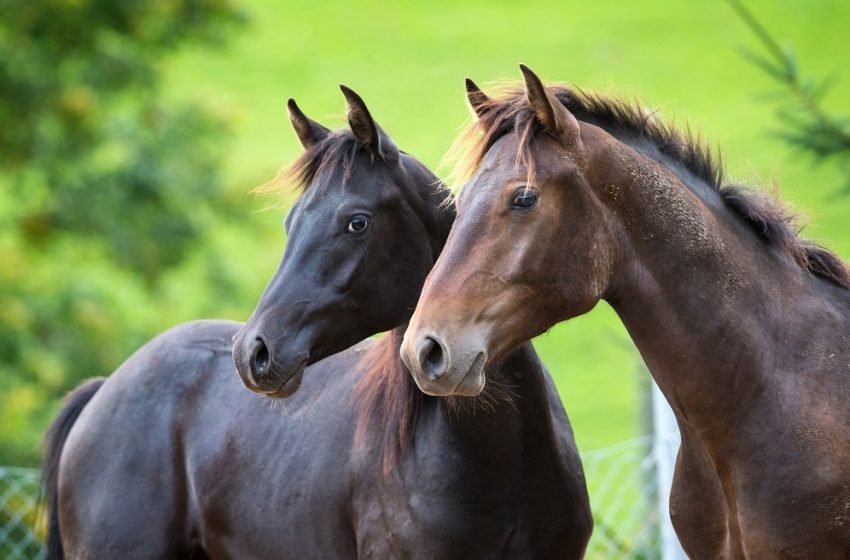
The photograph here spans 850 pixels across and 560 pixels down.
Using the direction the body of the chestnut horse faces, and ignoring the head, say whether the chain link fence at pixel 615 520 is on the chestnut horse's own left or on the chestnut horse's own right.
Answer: on the chestnut horse's own right

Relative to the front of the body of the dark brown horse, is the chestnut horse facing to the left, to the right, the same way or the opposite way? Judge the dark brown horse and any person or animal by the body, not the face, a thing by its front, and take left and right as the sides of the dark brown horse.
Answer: to the right

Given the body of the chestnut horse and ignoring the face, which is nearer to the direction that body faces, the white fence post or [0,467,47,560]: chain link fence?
the chain link fence

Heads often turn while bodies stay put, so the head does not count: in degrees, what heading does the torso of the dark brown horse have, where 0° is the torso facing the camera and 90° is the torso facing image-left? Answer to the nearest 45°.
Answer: approximately 315°

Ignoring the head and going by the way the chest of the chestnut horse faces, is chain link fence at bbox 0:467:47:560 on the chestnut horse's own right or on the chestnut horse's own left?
on the chestnut horse's own right

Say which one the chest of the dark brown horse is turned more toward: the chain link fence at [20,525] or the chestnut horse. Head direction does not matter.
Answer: the chestnut horse

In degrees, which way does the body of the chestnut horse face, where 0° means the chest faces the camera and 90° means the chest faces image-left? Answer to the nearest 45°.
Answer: approximately 45°

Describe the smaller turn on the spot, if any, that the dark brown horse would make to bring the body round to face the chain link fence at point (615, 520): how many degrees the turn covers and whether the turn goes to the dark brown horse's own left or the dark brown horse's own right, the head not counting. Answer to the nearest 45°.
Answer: approximately 90° to the dark brown horse's own left

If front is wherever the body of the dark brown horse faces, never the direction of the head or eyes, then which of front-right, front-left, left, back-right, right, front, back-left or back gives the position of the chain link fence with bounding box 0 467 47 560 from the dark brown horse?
back

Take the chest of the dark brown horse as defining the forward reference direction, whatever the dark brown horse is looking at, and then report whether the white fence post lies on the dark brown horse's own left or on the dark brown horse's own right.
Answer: on the dark brown horse's own left
